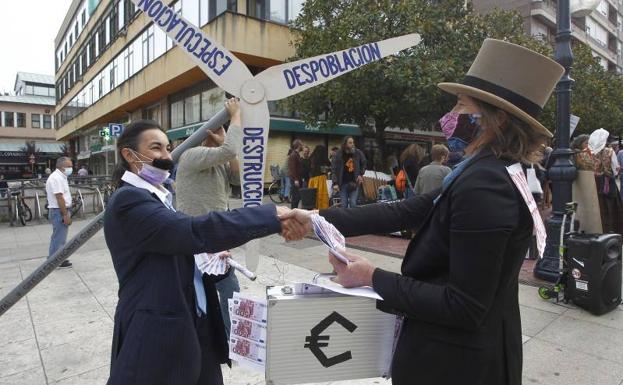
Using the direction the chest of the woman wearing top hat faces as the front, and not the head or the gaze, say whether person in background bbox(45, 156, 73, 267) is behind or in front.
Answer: in front

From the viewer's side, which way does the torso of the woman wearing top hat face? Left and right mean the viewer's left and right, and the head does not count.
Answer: facing to the left of the viewer

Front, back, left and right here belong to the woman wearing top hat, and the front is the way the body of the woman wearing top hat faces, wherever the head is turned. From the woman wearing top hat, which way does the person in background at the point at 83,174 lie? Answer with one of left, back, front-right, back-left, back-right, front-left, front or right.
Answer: front-right

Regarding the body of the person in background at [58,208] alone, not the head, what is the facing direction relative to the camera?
to the viewer's right

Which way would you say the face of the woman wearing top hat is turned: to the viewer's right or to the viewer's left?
to the viewer's left

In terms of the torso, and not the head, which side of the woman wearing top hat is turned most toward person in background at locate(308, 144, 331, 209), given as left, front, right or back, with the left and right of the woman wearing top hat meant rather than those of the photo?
right
